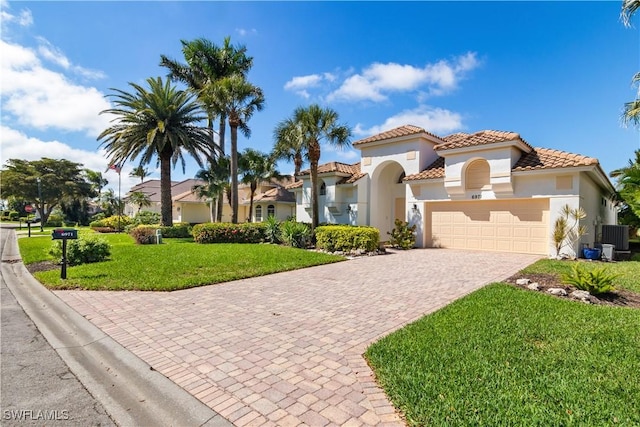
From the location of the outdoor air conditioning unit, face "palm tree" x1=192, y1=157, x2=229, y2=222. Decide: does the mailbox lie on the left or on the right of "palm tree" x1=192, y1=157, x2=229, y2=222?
left

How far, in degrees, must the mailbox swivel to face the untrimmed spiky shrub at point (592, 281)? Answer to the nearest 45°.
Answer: approximately 135° to its left

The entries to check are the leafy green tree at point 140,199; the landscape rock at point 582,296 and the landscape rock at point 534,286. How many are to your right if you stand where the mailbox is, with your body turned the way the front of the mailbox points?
1

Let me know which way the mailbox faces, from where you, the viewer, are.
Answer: facing to the left of the viewer

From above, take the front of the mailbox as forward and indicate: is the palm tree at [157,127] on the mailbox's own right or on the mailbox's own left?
on the mailbox's own right

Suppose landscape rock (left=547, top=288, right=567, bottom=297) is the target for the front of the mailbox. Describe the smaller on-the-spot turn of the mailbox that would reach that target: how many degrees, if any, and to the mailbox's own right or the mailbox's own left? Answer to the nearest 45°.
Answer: approximately 135° to the mailbox's own left

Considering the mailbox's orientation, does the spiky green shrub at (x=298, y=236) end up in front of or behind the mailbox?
behind

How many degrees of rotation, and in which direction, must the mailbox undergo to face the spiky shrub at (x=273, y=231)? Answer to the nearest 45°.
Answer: approximately 135° to its right

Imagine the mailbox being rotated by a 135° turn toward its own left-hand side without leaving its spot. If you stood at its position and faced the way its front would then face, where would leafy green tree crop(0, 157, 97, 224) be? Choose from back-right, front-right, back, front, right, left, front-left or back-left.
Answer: back-left

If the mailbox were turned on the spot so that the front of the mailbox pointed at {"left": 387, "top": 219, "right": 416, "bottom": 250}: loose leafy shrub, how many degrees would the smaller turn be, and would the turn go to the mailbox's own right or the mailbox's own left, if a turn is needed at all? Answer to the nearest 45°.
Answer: approximately 180°

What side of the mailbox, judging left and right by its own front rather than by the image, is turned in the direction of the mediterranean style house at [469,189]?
back

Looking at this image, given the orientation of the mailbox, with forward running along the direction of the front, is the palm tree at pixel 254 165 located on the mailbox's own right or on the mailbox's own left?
on the mailbox's own right

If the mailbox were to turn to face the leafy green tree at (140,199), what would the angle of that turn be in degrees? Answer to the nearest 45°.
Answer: approximately 90° to its right

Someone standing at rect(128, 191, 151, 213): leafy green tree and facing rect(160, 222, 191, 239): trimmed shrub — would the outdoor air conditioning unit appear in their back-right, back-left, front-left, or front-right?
front-left
